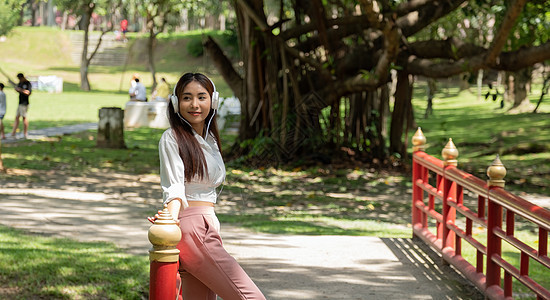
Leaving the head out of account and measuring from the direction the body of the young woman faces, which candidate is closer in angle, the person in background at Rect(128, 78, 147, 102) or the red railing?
the red railing

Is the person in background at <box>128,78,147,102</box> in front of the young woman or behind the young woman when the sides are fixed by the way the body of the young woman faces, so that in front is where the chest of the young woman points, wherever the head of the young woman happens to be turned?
behind

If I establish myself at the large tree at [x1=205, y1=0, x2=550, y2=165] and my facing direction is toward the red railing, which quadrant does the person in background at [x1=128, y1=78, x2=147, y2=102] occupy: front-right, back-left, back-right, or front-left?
back-right

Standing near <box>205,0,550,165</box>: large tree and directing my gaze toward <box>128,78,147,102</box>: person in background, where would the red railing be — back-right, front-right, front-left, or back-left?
back-left

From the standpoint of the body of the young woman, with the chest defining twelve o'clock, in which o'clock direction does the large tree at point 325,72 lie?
The large tree is roughly at 8 o'clock from the young woman.

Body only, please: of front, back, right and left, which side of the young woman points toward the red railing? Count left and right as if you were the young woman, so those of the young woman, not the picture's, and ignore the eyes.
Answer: left

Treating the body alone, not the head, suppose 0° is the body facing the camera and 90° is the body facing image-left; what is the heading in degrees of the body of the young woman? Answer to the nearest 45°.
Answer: approximately 315°

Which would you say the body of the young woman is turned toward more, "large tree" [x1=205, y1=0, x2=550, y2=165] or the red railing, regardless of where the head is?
the red railing
